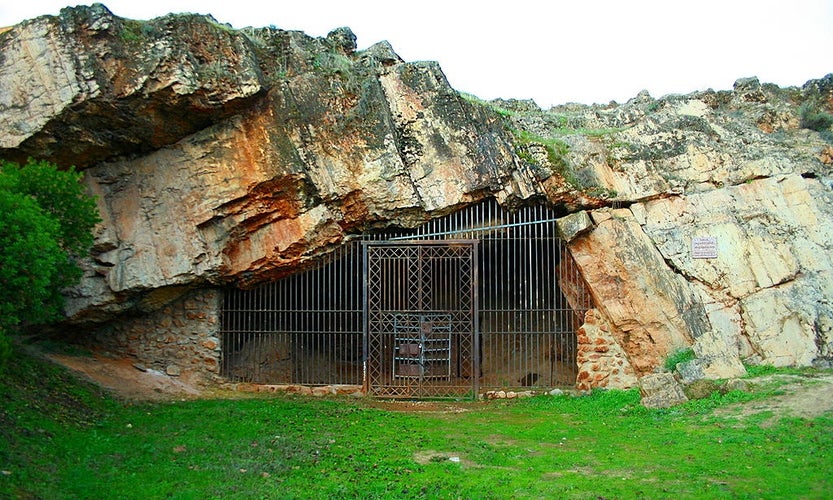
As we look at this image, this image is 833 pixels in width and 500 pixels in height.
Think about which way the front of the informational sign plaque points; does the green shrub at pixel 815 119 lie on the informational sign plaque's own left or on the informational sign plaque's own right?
on the informational sign plaque's own left

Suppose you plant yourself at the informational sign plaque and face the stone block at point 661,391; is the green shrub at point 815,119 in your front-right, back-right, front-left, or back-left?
back-left

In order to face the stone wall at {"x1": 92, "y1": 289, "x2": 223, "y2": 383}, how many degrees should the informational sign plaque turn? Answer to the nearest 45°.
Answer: approximately 90° to its right

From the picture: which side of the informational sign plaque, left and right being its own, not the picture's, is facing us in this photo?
front

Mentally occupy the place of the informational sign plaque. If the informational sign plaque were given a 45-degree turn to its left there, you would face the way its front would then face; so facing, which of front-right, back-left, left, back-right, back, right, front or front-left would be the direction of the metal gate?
back-right
